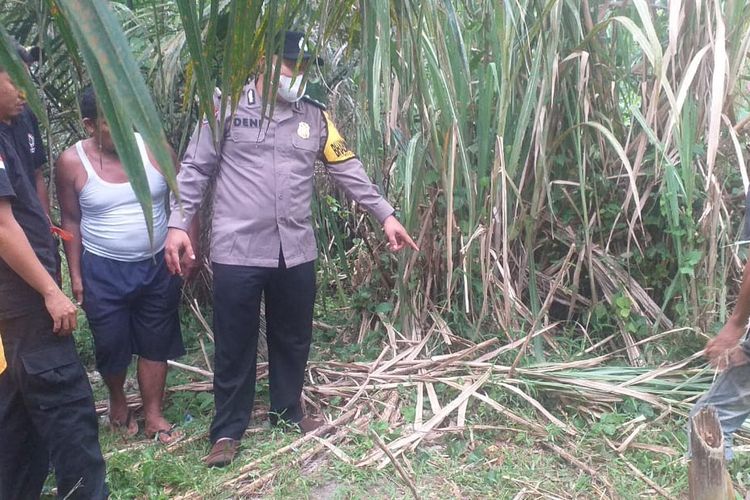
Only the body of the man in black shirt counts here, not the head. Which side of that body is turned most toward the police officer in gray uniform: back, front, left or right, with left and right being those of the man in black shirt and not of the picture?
front

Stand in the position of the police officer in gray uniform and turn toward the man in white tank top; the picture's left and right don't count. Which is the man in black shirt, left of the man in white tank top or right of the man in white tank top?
left

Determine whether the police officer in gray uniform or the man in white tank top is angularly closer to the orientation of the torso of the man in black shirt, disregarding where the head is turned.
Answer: the police officer in gray uniform

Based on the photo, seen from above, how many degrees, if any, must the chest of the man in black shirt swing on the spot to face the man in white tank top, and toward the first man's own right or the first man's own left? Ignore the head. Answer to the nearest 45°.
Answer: approximately 45° to the first man's own left

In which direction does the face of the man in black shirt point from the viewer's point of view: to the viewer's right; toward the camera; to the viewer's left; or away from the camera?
to the viewer's right

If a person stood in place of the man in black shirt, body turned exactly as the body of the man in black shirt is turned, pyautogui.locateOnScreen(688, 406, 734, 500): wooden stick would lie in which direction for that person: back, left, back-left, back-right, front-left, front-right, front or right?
front-right

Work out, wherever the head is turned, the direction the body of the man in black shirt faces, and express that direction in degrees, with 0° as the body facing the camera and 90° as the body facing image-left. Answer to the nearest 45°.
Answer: approximately 270°
